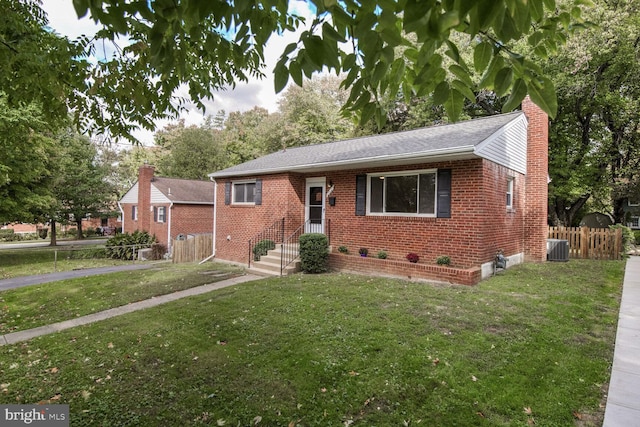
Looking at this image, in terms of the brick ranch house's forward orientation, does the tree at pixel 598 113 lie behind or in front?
behind

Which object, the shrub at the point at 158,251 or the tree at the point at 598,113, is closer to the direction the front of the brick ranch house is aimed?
the shrub

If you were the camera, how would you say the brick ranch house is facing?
facing the viewer and to the left of the viewer

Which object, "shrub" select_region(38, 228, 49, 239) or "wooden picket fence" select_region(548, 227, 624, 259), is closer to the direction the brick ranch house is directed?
the shrub

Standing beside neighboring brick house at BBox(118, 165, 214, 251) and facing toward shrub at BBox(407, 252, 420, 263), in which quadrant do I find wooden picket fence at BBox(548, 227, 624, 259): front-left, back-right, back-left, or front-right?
front-left

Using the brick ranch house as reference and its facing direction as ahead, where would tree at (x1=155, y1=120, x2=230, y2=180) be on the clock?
The tree is roughly at 3 o'clock from the brick ranch house.

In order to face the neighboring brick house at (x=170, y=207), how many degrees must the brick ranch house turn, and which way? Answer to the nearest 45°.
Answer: approximately 90° to its right

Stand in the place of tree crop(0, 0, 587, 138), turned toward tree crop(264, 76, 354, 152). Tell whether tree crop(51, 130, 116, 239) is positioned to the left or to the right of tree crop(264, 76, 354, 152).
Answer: left

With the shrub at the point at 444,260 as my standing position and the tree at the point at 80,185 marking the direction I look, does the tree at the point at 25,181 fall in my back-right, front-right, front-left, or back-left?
front-left

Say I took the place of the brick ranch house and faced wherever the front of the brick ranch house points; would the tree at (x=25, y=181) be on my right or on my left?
on my right

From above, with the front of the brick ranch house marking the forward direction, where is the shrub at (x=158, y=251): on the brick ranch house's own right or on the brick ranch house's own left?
on the brick ranch house's own right
